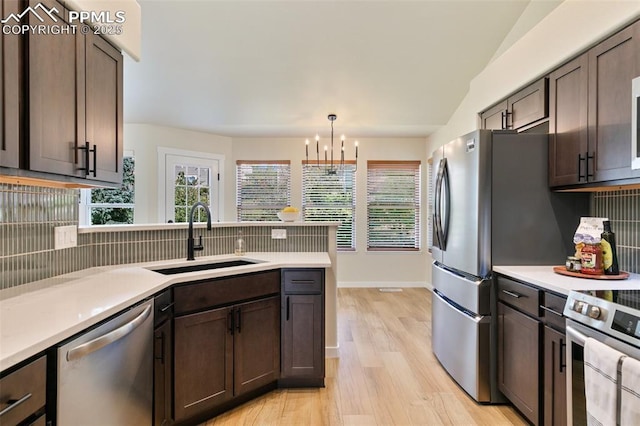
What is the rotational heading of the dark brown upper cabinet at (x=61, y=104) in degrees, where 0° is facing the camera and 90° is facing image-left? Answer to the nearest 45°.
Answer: approximately 315°

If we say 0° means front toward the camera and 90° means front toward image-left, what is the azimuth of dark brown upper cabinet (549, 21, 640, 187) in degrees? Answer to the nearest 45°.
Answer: approximately 45°

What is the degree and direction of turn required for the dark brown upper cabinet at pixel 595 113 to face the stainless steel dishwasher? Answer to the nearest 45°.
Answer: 0° — it already faces it

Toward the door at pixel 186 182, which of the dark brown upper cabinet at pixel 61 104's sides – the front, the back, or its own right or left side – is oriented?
left

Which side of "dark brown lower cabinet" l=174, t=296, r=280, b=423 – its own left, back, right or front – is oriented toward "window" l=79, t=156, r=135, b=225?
back

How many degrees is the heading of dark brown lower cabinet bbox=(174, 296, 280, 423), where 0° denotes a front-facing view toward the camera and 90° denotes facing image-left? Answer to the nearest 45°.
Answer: approximately 315°

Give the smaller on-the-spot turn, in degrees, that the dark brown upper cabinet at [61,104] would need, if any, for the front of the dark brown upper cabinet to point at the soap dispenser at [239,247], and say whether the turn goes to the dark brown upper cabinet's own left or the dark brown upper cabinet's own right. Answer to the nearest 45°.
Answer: approximately 90° to the dark brown upper cabinet's own left

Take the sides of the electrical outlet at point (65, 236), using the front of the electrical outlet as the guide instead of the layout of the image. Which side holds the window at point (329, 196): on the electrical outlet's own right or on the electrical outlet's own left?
on the electrical outlet's own left
